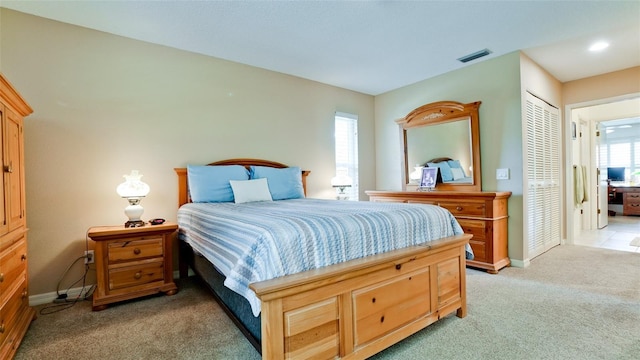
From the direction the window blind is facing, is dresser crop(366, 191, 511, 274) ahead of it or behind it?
ahead

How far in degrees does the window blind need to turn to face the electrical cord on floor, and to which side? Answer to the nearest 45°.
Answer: approximately 90° to its right

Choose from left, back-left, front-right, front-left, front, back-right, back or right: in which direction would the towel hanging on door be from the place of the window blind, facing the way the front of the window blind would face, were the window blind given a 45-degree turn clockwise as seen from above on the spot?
left

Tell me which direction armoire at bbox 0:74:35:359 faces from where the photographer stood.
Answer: facing to the right of the viewer

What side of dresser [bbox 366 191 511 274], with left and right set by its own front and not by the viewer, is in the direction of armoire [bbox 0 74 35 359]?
front

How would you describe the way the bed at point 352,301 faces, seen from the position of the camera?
facing the viewer and to the right of the viewer

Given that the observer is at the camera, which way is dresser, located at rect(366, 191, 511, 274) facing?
facing the viewer and to the left of the viewer

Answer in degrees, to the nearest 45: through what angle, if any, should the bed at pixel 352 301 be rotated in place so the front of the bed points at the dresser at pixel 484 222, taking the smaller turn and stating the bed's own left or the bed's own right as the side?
approximately 90° to the bed's own left

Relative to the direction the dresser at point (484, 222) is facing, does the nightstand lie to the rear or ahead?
ahead

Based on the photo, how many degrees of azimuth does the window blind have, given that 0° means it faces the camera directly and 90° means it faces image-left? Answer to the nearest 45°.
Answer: approximately 315°

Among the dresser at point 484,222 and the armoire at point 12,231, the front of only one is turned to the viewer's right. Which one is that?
the armoire at point 12,231
